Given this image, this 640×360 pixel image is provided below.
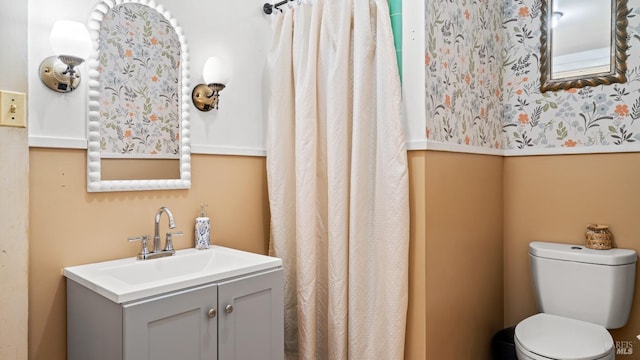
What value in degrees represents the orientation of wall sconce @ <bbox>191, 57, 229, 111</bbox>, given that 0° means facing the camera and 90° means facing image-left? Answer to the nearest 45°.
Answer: approximately 315°

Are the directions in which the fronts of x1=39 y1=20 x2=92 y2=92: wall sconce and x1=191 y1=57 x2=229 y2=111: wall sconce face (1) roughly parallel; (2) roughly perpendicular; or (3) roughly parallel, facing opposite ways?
roughly parallel

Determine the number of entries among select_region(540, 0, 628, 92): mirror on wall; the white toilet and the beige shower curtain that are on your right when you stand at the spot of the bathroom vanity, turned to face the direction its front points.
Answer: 0

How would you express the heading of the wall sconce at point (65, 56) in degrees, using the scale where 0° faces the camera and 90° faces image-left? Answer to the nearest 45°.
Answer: approximately 315°

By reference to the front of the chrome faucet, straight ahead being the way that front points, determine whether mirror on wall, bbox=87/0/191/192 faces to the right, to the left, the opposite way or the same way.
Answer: the same way

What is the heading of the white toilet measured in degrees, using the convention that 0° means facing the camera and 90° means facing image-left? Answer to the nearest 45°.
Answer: approximately 45°

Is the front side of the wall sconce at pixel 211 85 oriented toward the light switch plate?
no

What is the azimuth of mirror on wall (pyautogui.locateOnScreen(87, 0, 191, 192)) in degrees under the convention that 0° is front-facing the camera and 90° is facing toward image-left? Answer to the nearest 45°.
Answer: approximately 315°

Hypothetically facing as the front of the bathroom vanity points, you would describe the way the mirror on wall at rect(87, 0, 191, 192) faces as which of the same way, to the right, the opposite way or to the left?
the same way

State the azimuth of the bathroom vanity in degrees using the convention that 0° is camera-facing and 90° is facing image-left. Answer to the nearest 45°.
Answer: approximately 315°

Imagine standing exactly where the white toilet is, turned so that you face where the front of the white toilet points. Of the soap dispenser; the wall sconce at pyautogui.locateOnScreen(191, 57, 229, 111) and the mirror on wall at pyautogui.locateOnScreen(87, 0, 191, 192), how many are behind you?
0
